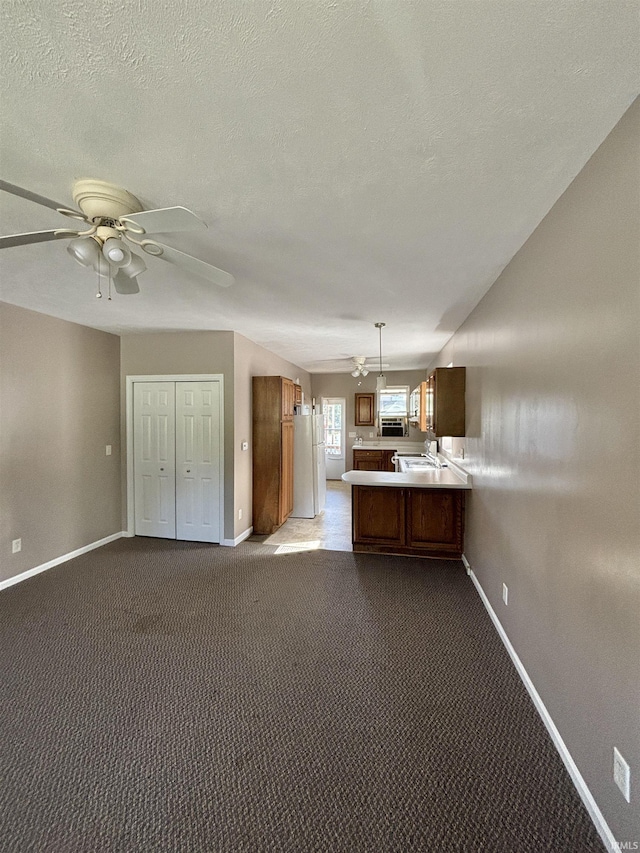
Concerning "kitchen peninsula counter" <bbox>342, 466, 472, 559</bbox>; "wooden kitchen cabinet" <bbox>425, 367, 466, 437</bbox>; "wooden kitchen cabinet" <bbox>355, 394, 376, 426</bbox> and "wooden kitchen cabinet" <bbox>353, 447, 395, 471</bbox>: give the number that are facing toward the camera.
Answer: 3

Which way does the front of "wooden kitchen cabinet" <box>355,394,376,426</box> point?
toward the camera

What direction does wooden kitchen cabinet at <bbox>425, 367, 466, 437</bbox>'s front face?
to the viewer's left

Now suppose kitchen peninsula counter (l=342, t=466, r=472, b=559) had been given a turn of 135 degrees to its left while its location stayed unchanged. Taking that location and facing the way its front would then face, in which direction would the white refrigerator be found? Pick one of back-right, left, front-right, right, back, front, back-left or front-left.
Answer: left

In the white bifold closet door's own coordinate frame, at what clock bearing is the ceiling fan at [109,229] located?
The ceiling fan is roughly at 12 o'clock from the white bifold closet door.

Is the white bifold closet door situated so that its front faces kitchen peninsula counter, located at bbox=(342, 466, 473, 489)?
no

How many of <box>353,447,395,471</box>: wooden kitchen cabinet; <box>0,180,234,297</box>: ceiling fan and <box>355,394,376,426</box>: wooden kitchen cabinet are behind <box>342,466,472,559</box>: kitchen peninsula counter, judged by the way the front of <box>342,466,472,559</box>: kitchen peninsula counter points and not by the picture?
2

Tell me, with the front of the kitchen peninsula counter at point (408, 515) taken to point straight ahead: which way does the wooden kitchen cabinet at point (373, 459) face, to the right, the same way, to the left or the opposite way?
the same way

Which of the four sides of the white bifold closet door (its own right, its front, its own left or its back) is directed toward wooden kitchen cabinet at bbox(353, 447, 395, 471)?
left

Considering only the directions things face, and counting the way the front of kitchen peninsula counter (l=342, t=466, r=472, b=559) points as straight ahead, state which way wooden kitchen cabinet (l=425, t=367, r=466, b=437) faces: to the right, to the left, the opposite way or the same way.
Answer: to the right

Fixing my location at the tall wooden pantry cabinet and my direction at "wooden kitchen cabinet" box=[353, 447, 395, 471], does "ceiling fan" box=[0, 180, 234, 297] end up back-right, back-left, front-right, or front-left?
back-right

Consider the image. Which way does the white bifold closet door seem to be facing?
toward the camera

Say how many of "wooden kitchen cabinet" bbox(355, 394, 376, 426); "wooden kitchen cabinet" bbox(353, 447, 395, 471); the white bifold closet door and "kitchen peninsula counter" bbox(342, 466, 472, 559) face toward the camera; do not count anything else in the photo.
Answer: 4

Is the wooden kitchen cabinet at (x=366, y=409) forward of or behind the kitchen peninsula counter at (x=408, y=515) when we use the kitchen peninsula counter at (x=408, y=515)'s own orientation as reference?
behind

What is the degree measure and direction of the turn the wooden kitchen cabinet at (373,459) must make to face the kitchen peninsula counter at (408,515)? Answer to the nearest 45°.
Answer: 0° — it already faces it

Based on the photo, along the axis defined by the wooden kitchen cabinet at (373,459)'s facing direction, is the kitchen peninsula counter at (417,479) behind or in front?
in front

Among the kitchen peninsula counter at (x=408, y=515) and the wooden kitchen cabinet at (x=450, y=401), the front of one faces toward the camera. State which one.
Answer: the kitchen peninsula counter

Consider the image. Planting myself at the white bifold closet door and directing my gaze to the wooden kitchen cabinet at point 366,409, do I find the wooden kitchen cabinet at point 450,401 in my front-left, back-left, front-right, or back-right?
front-right

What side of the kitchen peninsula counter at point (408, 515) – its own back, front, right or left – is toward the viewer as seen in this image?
front

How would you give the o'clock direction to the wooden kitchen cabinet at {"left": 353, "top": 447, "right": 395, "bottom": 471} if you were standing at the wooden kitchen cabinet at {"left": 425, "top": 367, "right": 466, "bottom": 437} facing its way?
the wooden kitchen cabinet at {"left": 353, "top": 447, "right": 395, "bottom": 471} is roughly at 2 o'clock from the wooden kitchen cabinet at {"left": 425, "top": 367, "right": 466, "bottom": 437}.

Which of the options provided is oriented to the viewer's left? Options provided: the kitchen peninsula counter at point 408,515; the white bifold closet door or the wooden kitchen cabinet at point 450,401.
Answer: the wooden kitchen cabinet

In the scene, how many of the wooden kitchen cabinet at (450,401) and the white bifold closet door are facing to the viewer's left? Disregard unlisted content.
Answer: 1
